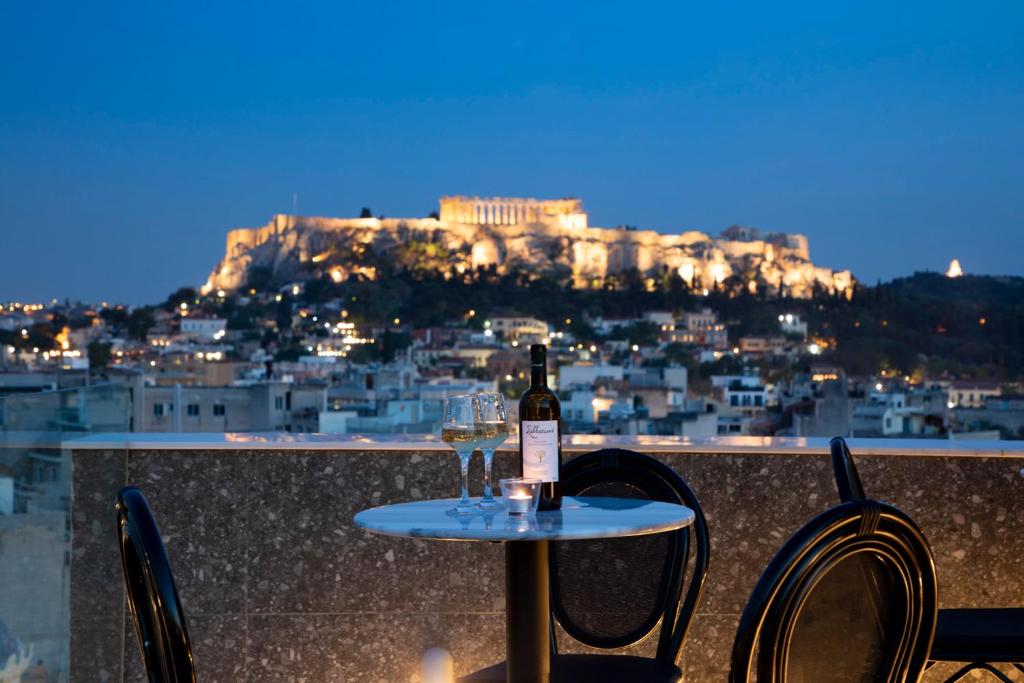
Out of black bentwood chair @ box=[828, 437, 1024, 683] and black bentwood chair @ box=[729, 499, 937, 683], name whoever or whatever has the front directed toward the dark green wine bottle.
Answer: black bentwood chair @ box=[729, 499, 937, 683]

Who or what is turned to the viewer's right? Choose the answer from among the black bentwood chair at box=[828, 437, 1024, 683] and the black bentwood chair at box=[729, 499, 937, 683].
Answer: the black bentwood chair at box=[828, 437, 1024, 683]

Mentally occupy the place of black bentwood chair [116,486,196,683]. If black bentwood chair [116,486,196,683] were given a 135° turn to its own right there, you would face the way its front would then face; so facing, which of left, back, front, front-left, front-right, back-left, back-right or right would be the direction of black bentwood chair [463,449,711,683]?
back

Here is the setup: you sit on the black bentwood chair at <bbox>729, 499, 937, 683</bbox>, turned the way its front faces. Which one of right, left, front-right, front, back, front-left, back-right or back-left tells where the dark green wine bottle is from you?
front

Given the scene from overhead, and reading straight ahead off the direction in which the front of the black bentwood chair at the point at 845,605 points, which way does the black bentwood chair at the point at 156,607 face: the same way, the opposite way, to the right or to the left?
to the right

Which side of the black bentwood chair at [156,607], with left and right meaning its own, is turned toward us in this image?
right

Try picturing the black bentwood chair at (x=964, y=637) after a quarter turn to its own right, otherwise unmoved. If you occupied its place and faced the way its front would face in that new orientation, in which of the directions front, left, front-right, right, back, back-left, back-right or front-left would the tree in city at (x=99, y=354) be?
back-right

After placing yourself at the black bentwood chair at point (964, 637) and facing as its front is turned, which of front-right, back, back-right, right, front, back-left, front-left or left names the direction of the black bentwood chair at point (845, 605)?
right

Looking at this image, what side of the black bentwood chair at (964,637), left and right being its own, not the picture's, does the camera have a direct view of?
right

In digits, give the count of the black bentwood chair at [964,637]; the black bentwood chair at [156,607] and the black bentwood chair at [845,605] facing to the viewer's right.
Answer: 2

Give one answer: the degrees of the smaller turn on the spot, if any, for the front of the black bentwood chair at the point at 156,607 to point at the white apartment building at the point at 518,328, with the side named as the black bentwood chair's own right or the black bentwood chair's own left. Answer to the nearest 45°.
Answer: approximately 90° to the black bentwood chair's own left

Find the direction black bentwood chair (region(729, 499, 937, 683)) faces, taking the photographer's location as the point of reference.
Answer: facing away from the viewer and to the left of the viewer

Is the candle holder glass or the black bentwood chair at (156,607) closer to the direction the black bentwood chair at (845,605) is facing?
the candle holder glass

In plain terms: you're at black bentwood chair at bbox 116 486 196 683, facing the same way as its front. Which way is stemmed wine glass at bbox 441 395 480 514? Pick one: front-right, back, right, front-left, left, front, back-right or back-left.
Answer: front-left

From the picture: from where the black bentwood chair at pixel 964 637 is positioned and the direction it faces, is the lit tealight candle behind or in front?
behind
